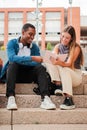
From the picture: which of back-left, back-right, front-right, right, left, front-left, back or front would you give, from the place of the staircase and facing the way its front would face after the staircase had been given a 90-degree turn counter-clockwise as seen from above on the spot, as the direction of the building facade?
left

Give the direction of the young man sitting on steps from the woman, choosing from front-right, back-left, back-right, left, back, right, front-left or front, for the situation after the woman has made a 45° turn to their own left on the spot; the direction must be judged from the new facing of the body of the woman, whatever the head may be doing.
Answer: right

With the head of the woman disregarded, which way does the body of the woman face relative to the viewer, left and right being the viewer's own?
facing the viewer and to the left of the viewer

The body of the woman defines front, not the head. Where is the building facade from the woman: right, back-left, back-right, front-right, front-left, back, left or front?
back-right

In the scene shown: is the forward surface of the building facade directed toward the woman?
yes

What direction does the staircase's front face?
toward the camera

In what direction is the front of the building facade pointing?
toward the camera

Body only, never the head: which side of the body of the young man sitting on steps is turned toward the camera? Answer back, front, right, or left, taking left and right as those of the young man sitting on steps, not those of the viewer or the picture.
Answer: front
